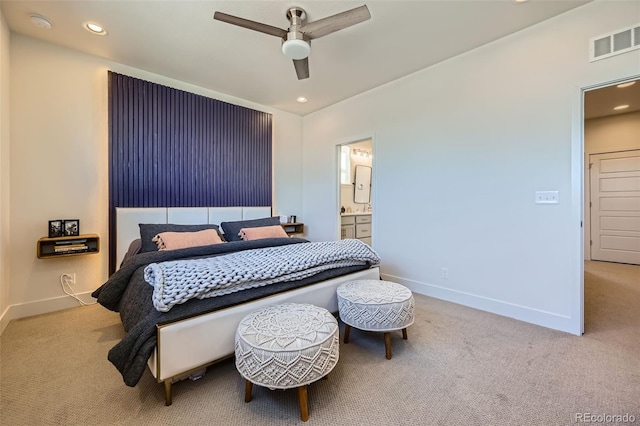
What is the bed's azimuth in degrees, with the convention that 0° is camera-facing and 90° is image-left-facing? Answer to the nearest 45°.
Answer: approximately 315°

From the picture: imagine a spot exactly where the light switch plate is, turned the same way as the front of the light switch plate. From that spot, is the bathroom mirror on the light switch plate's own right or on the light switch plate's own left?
on the light switch plate's own right

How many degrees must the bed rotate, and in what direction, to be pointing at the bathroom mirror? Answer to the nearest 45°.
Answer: approximately 90° to its left
